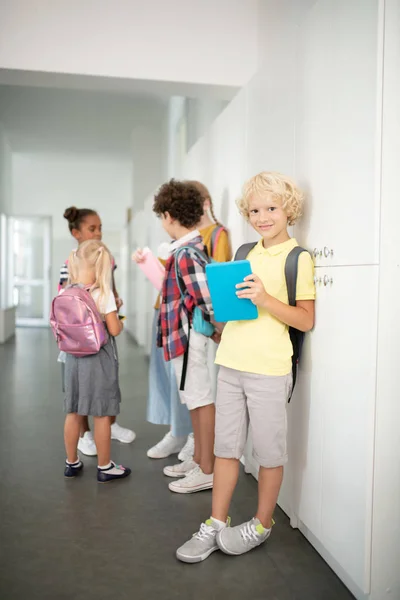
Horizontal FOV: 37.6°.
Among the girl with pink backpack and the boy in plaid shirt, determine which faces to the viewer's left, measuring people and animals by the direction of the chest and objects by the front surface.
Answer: the boy in plaid shirt

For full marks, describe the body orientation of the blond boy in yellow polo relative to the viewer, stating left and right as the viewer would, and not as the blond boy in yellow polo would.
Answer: facing the viewer and to the left of the viewer

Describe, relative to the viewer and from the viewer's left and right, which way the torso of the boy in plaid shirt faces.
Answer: facing to the left of the viewer

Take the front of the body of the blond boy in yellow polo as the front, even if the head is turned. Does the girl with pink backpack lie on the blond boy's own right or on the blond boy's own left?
on the blond boy's own right

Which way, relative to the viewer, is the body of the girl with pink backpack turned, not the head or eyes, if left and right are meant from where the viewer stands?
facing away from the viewer and to the right of the viewer

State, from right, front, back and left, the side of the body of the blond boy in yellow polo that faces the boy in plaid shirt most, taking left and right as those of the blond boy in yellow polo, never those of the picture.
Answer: right

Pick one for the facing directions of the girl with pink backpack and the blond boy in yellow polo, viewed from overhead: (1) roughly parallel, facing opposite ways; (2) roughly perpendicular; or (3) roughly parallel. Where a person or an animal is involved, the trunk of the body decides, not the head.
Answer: roughly parallel, facing opposite ways

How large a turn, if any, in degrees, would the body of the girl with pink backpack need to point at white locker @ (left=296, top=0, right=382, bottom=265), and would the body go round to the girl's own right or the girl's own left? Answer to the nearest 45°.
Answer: approximately 90° to the girl's own right

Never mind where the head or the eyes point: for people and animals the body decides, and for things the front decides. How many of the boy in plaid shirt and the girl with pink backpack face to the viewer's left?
1

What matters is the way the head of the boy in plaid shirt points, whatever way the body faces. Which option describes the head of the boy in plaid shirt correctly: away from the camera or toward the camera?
away from the camera
